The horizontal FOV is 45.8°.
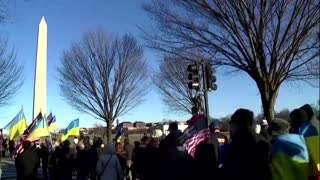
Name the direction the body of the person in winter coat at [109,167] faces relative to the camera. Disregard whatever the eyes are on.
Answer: away from the camera

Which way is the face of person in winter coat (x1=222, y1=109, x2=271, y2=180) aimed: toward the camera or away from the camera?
away from the camera

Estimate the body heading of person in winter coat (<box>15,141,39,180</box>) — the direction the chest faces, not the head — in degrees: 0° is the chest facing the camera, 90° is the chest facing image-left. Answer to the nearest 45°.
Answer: approximately 180°

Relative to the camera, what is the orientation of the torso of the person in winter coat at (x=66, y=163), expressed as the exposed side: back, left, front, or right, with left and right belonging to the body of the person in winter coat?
back

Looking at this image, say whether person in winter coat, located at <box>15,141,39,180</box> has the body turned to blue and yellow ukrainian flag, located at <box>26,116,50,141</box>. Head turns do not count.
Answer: yes
